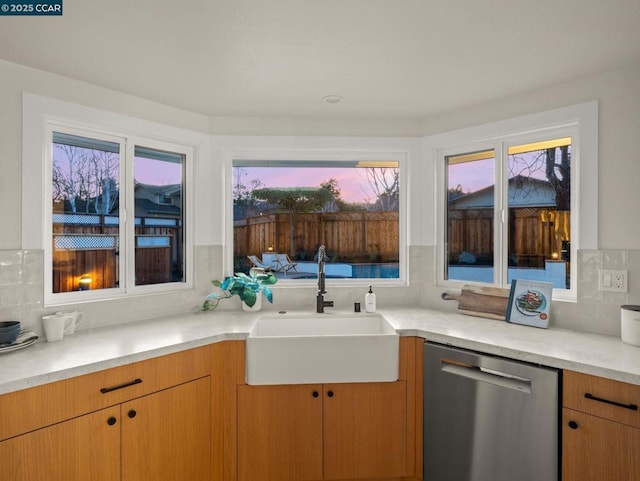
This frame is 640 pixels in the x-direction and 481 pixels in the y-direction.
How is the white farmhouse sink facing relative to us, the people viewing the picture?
facing the viewer

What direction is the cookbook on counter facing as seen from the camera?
toward the camera

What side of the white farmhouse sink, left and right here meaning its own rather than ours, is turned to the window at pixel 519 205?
left

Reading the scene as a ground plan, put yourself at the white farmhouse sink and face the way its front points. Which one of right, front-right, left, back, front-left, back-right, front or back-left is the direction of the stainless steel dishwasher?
left

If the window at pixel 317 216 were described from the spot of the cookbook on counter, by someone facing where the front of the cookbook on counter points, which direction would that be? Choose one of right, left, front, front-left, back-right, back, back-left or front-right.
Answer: right

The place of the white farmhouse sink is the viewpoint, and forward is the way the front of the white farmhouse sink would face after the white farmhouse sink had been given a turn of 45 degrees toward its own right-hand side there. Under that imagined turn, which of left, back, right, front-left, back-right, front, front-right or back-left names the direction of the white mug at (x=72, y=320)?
front-right

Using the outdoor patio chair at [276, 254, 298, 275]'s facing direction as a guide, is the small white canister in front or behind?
in front

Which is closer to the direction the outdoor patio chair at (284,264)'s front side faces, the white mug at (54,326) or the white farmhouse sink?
the white farmhouse sink

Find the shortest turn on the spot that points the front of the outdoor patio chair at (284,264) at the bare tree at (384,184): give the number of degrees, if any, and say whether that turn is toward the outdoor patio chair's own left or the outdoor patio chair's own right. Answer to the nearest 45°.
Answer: approximately 45° to the outdoor patio chair's own left

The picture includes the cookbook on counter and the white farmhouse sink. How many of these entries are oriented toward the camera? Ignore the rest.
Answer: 2

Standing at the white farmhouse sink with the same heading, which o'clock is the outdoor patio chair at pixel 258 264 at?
The outdoor patio chair is roughly at 5 o'clock from the white farmhouse sink.
